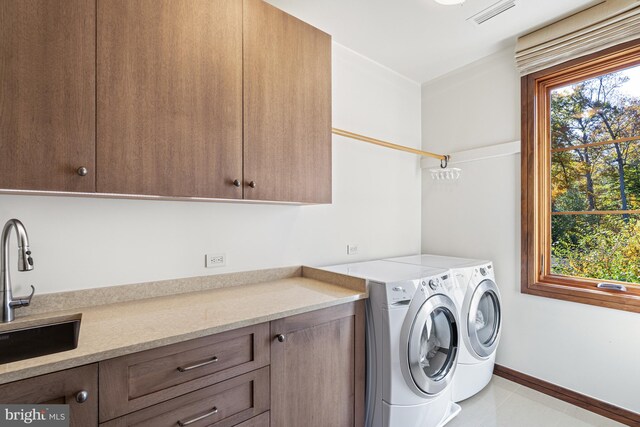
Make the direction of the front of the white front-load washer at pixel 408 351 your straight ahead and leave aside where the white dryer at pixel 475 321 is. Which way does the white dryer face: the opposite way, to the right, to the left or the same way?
the same way

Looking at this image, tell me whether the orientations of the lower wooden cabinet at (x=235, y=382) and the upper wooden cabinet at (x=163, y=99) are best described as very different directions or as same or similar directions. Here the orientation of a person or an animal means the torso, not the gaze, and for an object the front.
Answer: same or similar directions

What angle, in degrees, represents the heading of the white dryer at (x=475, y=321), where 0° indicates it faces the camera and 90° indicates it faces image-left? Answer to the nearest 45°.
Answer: approximately 315°

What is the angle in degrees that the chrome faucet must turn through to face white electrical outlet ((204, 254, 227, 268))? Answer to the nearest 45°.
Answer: approximately 45° to its left

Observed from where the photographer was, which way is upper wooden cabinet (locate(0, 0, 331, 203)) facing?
facing the viewer and to the right of the viewer

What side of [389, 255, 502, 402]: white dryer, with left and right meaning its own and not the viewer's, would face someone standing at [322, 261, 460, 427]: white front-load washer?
right

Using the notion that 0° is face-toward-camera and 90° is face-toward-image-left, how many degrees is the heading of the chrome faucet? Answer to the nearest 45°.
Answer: approximately 315°

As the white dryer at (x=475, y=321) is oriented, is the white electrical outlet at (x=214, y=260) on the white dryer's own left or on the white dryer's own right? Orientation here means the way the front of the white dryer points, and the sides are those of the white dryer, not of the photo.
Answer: on the white dryer's own right

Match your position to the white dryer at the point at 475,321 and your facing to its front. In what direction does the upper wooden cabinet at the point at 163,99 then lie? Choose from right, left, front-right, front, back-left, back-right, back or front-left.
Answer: right

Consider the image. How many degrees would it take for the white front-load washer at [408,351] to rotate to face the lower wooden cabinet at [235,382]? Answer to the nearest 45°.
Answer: approximately 90° to its right
